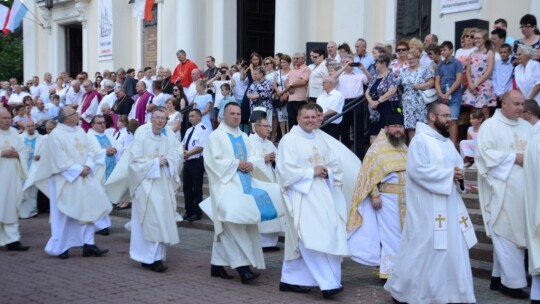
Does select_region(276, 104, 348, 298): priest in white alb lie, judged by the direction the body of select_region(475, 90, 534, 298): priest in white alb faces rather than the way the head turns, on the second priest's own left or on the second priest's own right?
on the second priest's own right

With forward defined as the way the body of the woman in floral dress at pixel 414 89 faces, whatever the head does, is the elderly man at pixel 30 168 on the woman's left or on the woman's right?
on the woman's right

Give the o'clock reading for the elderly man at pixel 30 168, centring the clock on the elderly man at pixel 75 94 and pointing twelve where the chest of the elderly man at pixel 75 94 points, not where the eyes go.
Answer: the elderly man at pixel 30 168 is roughly at 2 o'clock from the elderly man at pixel 75 94.

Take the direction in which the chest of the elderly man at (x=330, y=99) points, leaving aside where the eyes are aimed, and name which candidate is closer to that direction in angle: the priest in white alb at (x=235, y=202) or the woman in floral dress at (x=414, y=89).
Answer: the priest in white alb

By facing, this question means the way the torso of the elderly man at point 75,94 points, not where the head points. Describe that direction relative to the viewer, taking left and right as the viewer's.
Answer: facing the viewer and to the right of the viewer

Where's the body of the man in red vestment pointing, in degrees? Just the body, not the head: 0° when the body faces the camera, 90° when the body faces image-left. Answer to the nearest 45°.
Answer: approximately 45°

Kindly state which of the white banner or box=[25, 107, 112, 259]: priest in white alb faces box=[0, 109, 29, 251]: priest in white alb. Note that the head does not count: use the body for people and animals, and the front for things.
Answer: the white banner

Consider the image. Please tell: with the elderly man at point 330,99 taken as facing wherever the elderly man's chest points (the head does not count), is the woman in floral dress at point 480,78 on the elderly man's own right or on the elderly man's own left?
on the elderly man's own left

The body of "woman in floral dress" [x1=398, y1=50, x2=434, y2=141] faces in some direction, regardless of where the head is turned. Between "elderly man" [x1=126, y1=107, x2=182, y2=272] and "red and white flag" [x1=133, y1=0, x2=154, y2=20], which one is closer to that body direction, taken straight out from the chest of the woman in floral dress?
the elderly man
